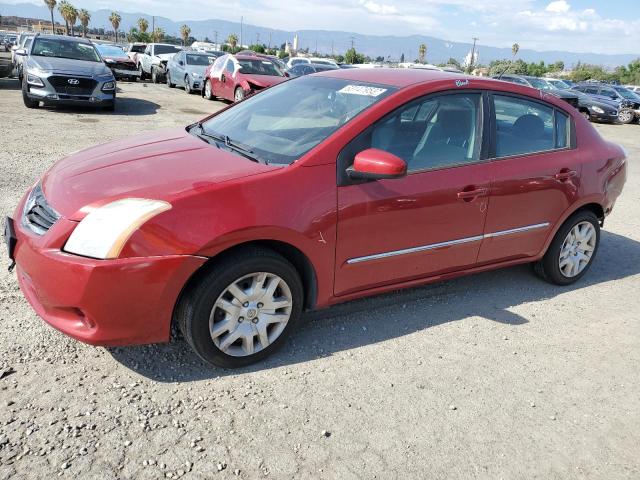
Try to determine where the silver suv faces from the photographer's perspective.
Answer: facing the viewer

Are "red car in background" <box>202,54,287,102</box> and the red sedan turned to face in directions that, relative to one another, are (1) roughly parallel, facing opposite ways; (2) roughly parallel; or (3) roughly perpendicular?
roughly perpendicular

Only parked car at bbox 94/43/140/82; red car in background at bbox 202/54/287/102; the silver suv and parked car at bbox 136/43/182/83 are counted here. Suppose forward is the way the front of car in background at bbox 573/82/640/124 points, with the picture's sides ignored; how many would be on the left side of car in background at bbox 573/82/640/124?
0

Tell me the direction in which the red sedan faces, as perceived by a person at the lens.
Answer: facing the viewer and to the left of the viewer

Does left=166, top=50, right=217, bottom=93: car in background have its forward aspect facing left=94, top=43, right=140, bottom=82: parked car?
no

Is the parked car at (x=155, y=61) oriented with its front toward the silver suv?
no

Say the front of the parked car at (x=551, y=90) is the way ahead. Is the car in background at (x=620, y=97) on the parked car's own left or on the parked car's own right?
on the parked car's own left

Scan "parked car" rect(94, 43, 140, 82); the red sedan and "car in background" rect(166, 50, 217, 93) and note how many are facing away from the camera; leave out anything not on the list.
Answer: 0
